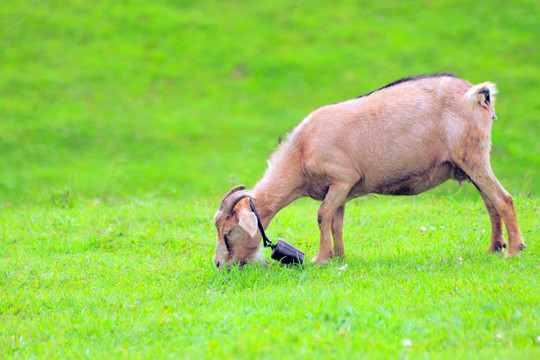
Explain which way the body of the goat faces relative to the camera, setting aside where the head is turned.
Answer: to the viewer's left
